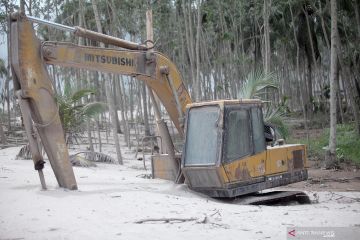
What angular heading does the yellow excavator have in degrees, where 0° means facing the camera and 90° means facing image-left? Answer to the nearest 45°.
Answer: approximately 45°

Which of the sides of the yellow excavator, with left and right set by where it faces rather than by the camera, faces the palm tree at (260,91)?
back

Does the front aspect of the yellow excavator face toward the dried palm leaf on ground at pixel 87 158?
no

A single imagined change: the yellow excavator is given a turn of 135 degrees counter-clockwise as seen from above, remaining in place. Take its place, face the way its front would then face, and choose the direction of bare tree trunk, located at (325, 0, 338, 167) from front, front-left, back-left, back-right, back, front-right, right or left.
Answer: front-left

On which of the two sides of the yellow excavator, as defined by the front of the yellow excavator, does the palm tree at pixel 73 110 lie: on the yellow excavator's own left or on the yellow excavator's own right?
on the yellow excavator's own right

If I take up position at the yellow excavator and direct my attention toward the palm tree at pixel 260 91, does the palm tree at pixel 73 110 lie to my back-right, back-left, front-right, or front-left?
front-left
